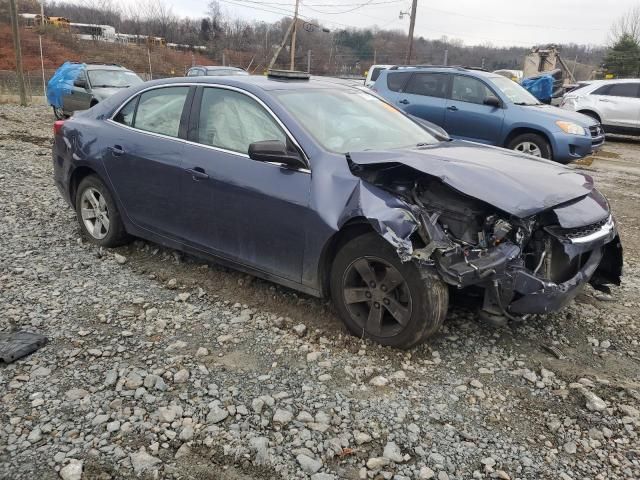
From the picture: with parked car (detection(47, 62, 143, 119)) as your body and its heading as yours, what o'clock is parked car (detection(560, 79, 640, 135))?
parked car (detection(560, 79, 640, 135)) is roughly at 11 o'clock from parked car (detection(47, 62, 143, 119)).

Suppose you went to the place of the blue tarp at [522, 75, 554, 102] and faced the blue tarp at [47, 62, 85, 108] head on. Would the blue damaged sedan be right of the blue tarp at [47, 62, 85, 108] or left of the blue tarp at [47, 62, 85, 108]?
left

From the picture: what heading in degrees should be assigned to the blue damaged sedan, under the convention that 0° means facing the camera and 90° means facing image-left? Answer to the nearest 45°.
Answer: approximately 315°

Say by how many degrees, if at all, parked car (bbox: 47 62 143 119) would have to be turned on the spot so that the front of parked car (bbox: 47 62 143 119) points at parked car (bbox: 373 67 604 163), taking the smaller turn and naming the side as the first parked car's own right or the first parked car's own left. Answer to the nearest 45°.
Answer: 0° — it already faces it

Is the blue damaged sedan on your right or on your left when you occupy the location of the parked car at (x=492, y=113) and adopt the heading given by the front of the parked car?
on your right

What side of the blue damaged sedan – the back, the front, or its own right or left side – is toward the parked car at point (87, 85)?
back

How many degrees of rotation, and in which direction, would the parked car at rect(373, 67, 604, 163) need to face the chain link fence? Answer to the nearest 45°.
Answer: approximately 180°

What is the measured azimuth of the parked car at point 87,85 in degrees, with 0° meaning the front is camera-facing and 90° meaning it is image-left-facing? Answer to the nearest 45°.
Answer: approximately 315°

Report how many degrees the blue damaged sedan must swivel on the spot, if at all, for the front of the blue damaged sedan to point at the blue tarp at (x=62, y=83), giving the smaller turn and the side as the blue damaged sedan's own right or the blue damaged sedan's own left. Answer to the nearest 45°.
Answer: approximately 180°
